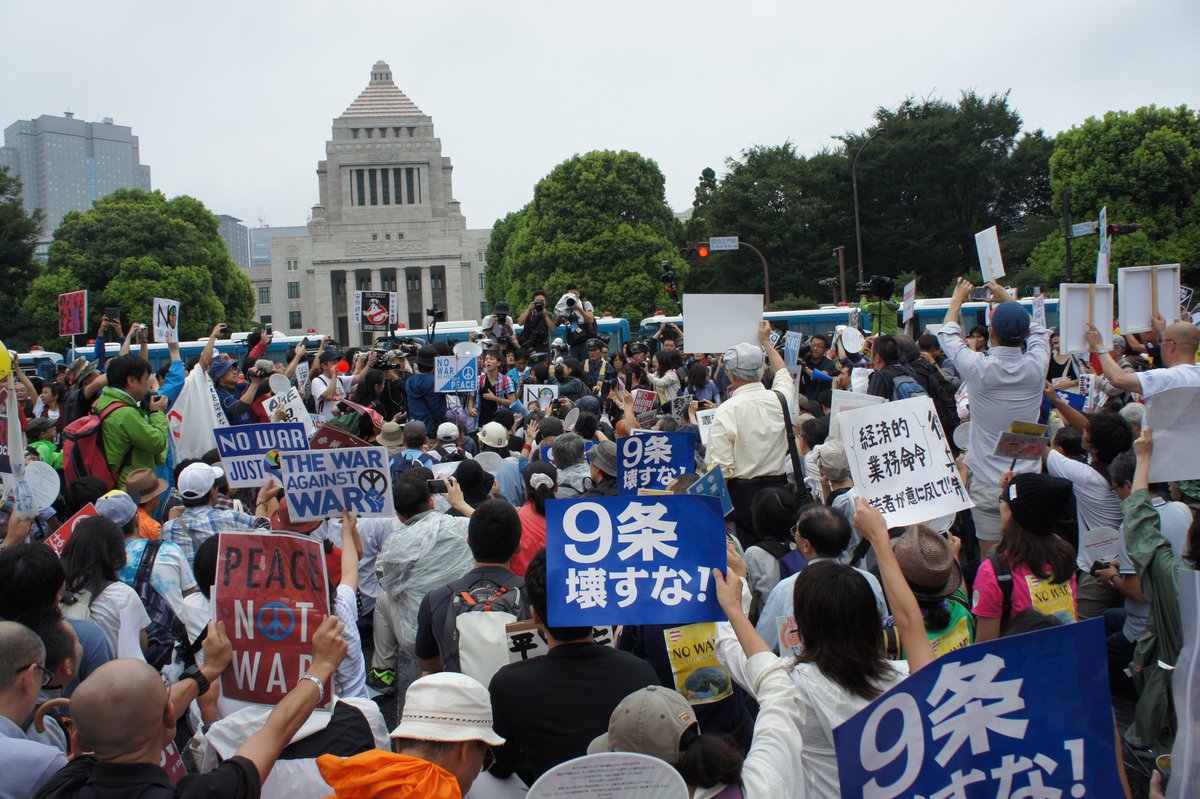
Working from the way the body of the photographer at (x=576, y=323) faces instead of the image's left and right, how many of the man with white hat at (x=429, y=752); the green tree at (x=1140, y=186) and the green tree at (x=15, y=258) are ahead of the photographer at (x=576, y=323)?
1

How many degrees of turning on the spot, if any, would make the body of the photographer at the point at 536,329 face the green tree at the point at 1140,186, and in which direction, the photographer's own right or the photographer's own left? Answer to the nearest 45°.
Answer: approximately 135° to the photographer's own left

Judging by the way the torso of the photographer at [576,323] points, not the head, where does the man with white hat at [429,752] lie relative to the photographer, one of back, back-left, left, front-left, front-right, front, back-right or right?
front

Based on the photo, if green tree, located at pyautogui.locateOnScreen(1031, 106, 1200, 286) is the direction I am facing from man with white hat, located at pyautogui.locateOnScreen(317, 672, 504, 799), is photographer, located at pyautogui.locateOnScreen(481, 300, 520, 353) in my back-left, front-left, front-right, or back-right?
front-left

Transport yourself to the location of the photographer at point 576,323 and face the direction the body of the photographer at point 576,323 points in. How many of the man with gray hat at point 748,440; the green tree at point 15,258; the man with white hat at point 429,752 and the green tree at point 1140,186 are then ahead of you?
2

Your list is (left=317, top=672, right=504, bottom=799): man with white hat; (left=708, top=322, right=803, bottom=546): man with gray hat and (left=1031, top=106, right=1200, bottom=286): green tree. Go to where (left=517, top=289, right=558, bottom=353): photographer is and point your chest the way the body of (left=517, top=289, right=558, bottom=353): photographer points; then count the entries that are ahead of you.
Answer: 2

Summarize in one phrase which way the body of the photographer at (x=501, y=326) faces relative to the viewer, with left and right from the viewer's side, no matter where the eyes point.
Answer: facing the viewer

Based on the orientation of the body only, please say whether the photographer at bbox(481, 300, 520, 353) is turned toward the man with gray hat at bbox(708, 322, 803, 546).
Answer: yes

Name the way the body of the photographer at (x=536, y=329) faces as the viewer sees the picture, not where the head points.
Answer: toward the camera

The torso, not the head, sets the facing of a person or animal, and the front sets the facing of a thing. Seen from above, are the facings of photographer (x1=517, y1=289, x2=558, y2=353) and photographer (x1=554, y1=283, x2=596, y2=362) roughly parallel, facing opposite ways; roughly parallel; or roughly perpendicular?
roughly parallel

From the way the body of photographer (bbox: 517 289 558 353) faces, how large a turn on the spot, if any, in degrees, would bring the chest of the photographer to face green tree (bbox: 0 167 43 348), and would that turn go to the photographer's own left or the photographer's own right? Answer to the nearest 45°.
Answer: approximately 135° to the photographer's own right

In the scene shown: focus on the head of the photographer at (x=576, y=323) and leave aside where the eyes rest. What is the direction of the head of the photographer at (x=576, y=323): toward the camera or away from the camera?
toward the camera

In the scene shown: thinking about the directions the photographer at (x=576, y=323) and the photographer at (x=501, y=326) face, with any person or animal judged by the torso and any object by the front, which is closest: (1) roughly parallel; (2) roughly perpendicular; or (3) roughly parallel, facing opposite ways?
roughly parallel

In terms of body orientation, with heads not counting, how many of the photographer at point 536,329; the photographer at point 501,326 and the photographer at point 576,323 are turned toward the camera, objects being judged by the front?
3
